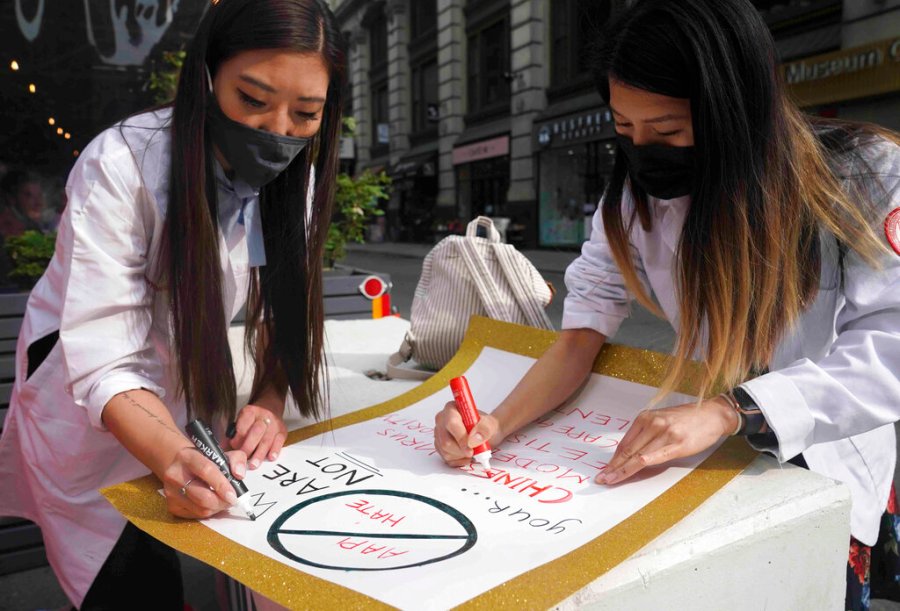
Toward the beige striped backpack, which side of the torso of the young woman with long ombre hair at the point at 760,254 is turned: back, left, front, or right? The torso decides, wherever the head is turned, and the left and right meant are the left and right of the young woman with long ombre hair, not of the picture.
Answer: right

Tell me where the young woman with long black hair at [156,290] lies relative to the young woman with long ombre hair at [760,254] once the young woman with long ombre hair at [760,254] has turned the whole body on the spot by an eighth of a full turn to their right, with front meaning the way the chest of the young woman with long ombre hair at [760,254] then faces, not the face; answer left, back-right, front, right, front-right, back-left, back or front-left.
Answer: front

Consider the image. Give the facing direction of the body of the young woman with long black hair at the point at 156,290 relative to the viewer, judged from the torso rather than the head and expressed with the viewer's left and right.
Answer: facing the viewer and to the right of the viewer

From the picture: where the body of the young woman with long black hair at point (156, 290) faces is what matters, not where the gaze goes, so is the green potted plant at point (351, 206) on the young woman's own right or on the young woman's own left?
on the young woman's own left

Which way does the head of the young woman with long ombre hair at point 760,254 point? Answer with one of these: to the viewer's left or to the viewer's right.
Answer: to the viewer's left

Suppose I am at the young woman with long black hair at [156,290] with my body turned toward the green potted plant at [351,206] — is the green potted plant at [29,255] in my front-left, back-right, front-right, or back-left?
front-left

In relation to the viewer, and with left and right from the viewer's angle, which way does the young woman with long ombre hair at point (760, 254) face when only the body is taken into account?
facing the viewer and to the left of the viewer

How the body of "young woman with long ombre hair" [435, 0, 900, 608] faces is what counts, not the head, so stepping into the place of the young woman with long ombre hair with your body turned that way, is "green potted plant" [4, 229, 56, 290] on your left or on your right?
on your right

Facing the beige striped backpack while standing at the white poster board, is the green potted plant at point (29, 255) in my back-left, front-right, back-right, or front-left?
front-left
